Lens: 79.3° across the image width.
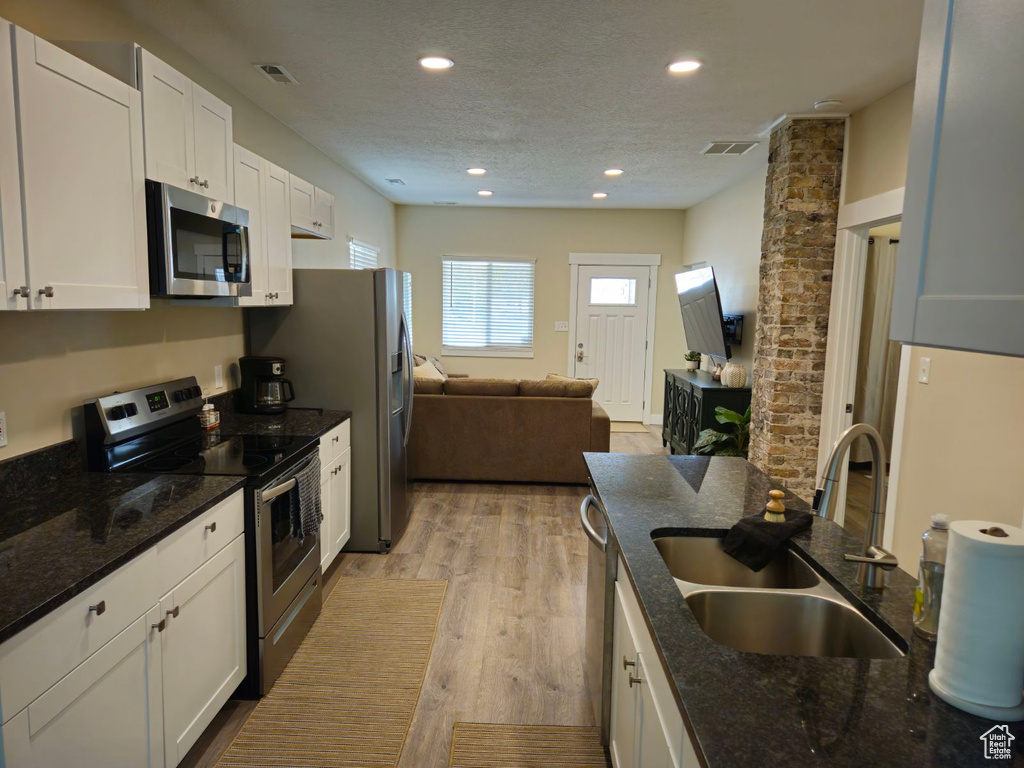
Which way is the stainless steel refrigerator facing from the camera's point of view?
to the viewer's right

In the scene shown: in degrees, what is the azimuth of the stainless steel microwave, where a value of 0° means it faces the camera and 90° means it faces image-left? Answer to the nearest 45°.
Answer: approximately 315°

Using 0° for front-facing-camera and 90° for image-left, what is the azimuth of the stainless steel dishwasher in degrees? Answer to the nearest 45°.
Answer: approximately 90°

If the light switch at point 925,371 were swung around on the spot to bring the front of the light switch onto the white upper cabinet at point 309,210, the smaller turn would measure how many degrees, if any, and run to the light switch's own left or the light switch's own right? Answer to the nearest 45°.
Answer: approximately 45° to the light switch's own right

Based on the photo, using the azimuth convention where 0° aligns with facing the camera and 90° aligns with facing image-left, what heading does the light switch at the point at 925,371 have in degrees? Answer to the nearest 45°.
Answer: approximately 45°

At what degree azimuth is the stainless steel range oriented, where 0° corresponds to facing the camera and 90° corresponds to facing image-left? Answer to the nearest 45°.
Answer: approximately 315°

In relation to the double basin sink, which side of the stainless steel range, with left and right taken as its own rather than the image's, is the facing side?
front

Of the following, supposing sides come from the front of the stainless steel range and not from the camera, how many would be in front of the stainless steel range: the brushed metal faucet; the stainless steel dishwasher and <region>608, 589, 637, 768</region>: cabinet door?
3

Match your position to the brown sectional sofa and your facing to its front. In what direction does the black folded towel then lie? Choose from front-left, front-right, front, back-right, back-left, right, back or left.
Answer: back

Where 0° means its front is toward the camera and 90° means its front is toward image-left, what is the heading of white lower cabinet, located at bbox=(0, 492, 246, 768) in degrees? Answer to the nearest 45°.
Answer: approximately 315°

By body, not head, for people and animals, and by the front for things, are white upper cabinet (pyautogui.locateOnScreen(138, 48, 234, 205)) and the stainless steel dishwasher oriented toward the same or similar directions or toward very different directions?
very different directions

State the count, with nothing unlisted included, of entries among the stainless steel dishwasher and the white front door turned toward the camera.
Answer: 1

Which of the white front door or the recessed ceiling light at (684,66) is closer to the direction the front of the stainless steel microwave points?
the recessed ceiling light

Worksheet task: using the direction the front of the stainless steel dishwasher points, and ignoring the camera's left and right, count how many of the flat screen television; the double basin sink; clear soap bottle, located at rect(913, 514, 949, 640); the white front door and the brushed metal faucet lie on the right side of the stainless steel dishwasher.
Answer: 2

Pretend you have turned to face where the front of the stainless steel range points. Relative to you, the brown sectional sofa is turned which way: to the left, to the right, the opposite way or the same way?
to the left
